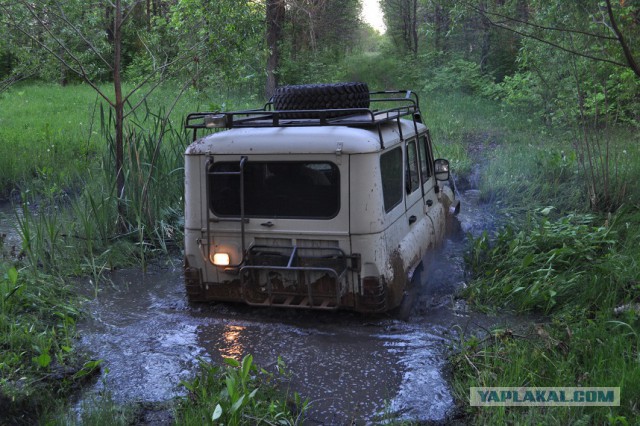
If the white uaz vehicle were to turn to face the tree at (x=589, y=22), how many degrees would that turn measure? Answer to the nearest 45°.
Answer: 0° — it already faces it

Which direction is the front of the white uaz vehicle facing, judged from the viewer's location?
facing away from the viewer and to the right of the viewer

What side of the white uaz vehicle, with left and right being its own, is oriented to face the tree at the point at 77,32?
left
